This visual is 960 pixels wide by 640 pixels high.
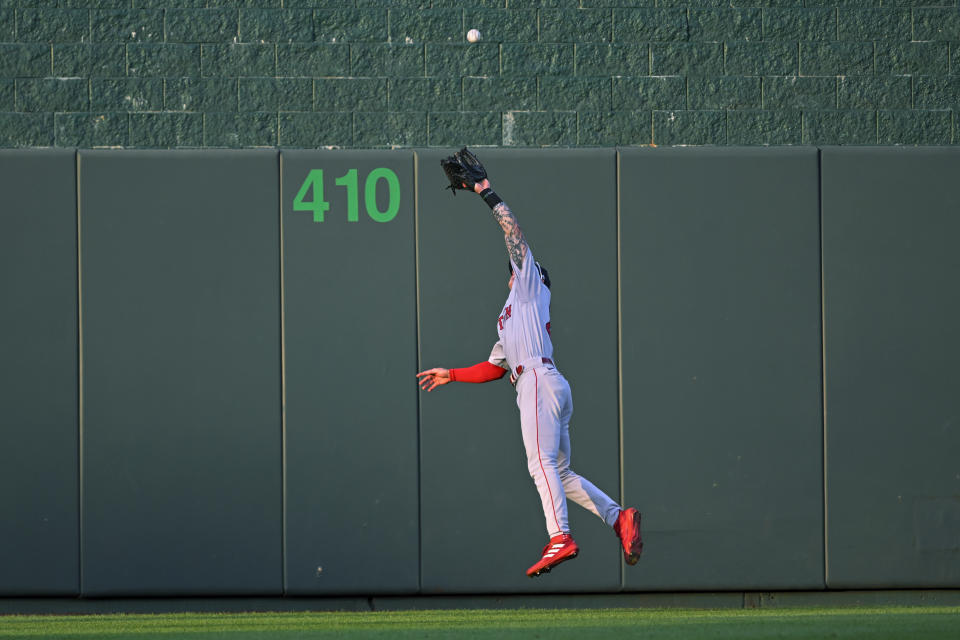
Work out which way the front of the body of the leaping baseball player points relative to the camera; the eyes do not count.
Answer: to the viewer's left

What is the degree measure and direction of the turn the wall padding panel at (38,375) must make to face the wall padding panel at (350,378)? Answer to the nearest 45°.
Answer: approximately 90° to its left

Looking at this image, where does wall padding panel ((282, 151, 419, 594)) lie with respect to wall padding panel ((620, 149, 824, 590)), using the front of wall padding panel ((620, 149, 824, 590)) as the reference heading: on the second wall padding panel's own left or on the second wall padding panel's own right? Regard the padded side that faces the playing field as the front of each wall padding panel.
on the second wall padding panel's own right

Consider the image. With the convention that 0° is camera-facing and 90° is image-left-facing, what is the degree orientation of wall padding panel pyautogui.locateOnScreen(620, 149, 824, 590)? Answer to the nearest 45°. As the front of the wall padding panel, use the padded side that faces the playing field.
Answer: approximately 0°

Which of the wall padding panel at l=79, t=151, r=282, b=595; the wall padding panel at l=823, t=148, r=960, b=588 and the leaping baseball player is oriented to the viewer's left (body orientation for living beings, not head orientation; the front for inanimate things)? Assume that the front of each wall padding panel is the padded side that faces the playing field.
the leaping baseball player

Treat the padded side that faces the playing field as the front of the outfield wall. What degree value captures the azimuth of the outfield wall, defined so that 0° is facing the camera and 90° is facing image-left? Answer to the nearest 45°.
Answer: approximately 0°

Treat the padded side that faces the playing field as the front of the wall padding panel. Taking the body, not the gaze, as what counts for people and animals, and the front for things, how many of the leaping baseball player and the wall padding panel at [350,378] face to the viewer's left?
1
